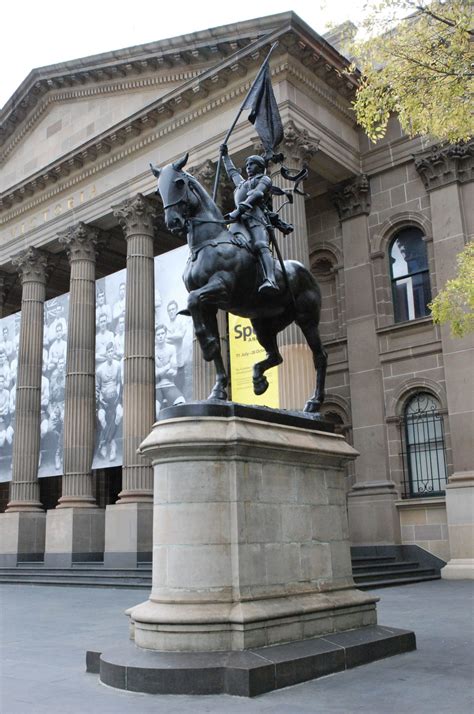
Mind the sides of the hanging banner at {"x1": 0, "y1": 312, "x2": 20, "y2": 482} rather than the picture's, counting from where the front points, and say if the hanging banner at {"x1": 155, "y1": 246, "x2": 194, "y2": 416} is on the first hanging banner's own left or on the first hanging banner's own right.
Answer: on the first hanging banner's own left

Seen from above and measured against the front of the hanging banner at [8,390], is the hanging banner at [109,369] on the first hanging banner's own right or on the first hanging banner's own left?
on the first hanging banner's own left

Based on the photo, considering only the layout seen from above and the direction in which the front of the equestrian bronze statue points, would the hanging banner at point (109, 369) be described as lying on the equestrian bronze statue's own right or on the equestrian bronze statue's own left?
on the equestrian bronze statue's own right

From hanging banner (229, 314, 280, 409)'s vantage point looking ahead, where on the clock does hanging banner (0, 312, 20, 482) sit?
hanging banner (0, 312, 20, 482) is roughly at 3 o'clock from hanging banner (229, 314, 280, 409).

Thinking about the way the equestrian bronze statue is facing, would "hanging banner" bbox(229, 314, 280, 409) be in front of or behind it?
behind

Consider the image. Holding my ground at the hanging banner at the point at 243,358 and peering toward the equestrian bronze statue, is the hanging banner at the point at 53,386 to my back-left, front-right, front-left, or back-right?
back-right

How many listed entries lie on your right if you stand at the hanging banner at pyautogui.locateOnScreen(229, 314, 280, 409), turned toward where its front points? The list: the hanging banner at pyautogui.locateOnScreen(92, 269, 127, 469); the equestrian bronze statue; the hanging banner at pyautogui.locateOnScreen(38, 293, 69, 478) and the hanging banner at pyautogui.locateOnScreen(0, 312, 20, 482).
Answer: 3

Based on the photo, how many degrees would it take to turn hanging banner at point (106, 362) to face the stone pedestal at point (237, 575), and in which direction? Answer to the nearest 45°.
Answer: approximately 45° to its left

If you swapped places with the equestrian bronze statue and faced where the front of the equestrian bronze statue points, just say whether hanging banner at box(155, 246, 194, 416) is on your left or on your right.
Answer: on your right
